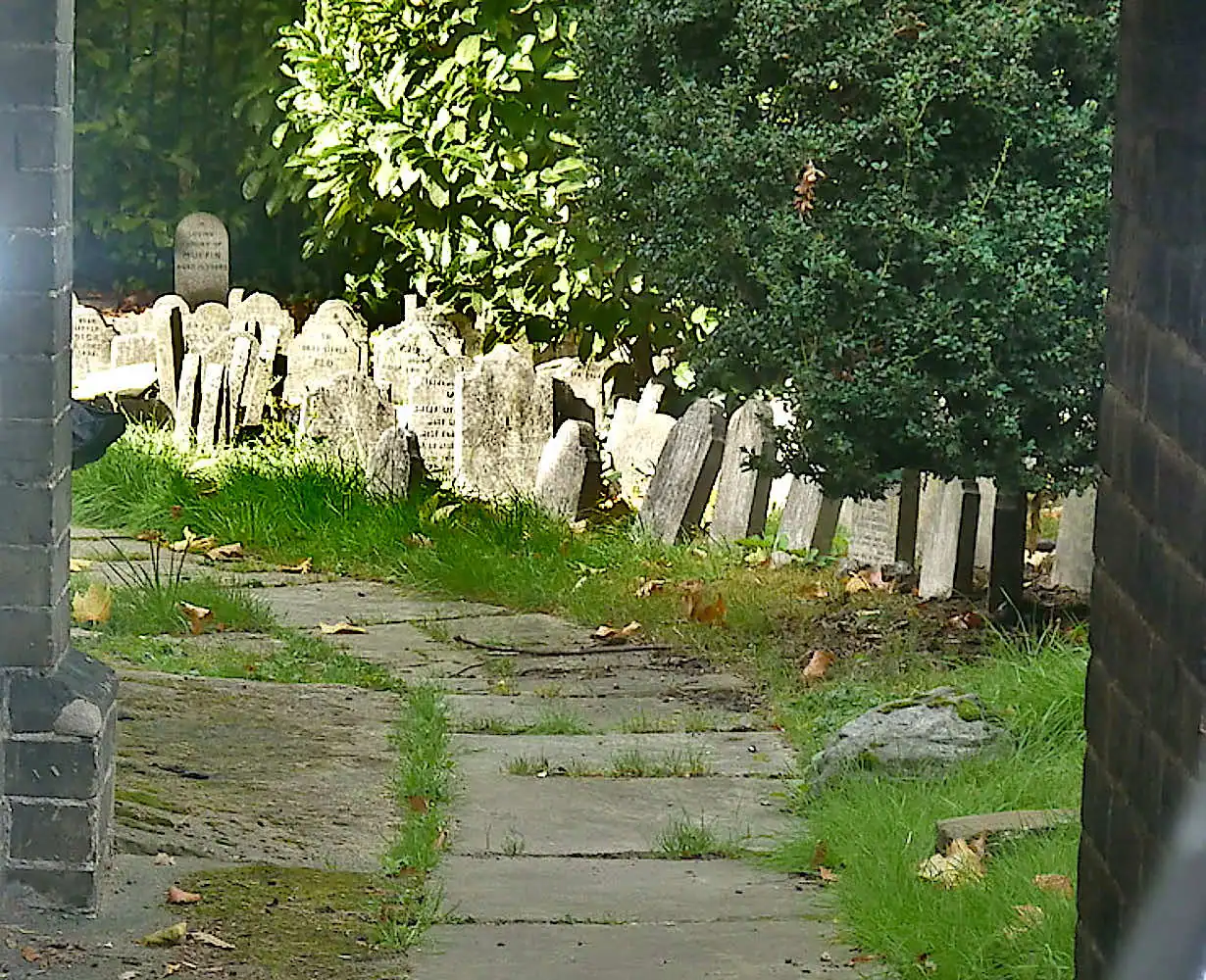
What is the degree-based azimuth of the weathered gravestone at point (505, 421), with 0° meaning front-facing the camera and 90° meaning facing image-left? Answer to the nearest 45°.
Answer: approximately 0°

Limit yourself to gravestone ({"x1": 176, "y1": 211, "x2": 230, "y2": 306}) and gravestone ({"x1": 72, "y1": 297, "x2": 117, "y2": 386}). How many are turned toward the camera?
2

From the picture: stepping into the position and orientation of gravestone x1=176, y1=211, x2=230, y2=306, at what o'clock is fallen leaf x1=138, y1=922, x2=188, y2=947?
The fallen leaf is roughly at 12 o'clock from the gravestone.

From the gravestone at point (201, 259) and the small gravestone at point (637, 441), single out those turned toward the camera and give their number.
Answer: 2

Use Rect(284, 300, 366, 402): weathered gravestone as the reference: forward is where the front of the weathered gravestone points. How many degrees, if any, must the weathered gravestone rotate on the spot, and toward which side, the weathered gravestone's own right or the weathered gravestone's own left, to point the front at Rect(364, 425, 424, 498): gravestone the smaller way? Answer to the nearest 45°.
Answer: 0° — it already faces it

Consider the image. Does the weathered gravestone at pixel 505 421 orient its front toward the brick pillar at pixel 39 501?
yes

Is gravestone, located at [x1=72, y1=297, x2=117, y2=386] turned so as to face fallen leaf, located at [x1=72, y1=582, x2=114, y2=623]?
yes

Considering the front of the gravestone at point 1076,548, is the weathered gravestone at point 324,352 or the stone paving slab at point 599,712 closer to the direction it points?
the stone paving slab
